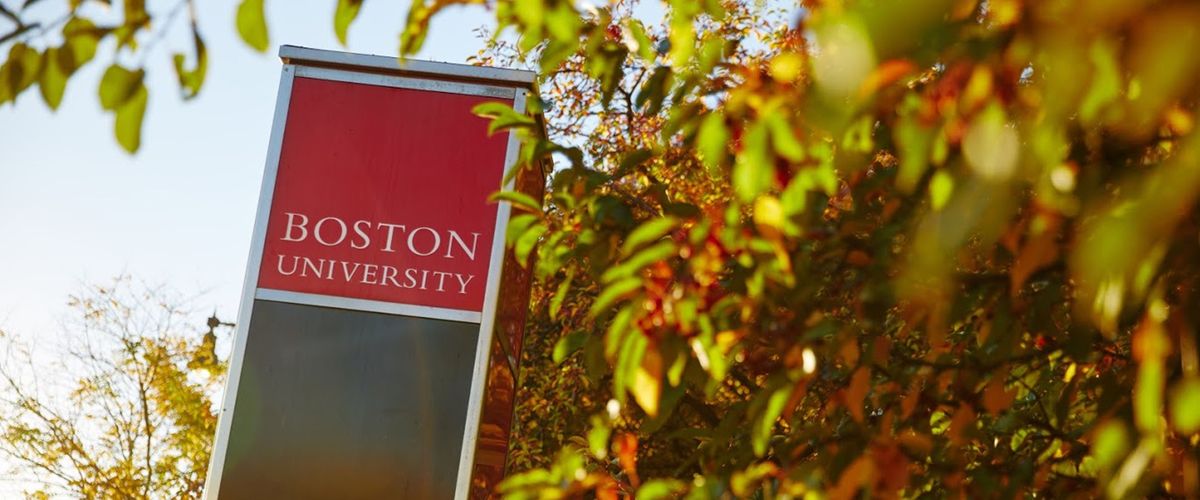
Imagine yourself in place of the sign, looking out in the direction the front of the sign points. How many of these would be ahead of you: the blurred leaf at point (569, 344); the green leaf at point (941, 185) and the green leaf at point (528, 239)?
3

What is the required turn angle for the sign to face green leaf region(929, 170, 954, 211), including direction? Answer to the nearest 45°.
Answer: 0° — it already faces it

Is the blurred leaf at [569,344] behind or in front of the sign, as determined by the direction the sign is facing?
in front

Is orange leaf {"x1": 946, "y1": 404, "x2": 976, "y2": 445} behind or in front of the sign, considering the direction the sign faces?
in front

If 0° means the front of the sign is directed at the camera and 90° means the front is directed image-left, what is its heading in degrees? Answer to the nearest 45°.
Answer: approximately 0°
